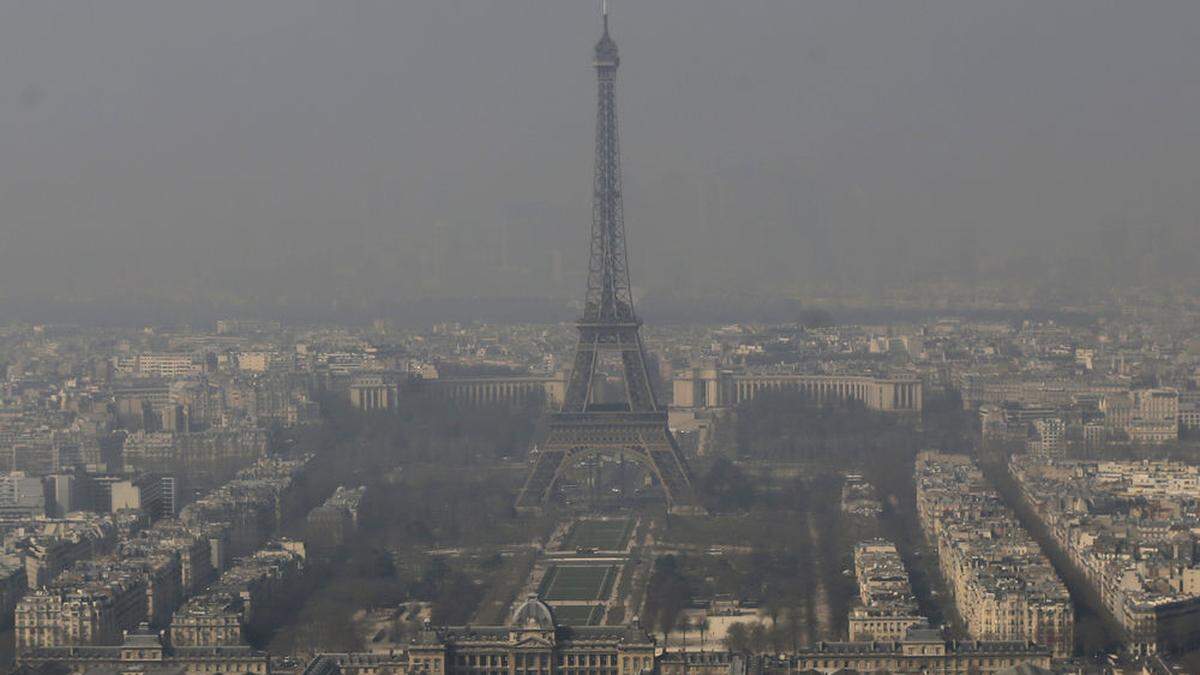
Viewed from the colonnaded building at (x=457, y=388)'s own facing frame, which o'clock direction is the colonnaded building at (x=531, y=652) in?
the colonnaded building at (x=531, y=652) is roughly at 12 o'clock from the colonnaded building at (x=457, y=388).

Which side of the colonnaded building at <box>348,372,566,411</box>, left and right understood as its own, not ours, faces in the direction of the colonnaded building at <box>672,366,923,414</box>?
left

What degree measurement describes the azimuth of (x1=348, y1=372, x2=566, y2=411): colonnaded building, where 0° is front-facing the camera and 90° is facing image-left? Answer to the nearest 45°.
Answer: approximately 0°

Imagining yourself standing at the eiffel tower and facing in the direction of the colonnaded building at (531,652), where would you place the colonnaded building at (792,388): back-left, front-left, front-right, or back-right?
back-left
